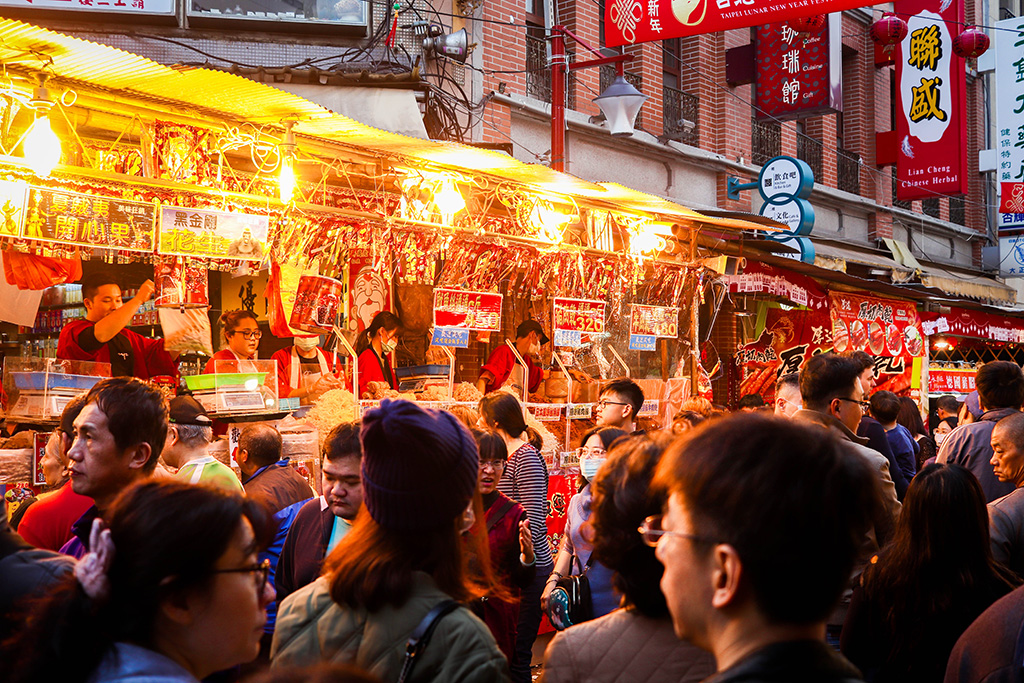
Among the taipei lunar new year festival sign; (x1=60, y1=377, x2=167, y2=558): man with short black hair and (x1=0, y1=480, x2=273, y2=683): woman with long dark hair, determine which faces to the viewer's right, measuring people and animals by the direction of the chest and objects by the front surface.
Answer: the woman with long dark hair

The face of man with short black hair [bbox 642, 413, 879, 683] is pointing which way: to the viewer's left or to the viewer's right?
to the viewer's left

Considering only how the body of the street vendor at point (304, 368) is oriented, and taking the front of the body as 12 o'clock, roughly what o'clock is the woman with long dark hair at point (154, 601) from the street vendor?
The woman with long dark hair is roughly at 12 o'clock from the street vendor.

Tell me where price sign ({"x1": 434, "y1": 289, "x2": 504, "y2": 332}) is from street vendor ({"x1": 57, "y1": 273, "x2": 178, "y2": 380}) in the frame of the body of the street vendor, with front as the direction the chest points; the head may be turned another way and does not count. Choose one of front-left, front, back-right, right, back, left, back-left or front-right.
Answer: front-left

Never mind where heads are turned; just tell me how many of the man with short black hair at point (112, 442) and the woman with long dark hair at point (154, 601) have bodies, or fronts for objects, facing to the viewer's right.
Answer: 1

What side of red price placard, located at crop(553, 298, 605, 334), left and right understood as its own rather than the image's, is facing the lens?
front

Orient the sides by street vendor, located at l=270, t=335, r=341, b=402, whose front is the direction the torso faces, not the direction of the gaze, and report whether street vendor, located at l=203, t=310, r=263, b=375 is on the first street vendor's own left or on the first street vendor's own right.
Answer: on the first street vendor's own right

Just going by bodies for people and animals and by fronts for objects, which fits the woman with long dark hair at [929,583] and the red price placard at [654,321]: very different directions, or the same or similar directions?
very different directions

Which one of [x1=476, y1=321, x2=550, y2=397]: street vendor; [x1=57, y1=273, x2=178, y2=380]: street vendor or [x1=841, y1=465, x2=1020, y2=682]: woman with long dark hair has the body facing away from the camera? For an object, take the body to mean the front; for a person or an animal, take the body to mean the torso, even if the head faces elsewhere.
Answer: the woman with long dark hair

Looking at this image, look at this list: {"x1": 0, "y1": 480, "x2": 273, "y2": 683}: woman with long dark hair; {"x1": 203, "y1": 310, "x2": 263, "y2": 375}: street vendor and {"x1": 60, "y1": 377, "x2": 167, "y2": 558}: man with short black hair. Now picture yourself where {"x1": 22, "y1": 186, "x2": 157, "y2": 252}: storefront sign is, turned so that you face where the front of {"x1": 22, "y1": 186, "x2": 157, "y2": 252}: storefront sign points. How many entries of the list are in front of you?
2

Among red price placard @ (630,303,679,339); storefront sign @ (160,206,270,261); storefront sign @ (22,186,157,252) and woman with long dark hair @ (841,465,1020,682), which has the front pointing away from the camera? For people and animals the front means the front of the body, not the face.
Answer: the woman with long dark hair

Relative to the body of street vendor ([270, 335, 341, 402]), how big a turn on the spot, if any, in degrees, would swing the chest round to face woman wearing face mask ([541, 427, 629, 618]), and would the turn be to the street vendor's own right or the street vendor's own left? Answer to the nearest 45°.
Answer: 0° — they already face them

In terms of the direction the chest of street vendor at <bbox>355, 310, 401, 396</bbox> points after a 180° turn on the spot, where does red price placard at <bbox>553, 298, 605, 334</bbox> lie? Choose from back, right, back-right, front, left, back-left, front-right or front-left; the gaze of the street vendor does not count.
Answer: back-right
